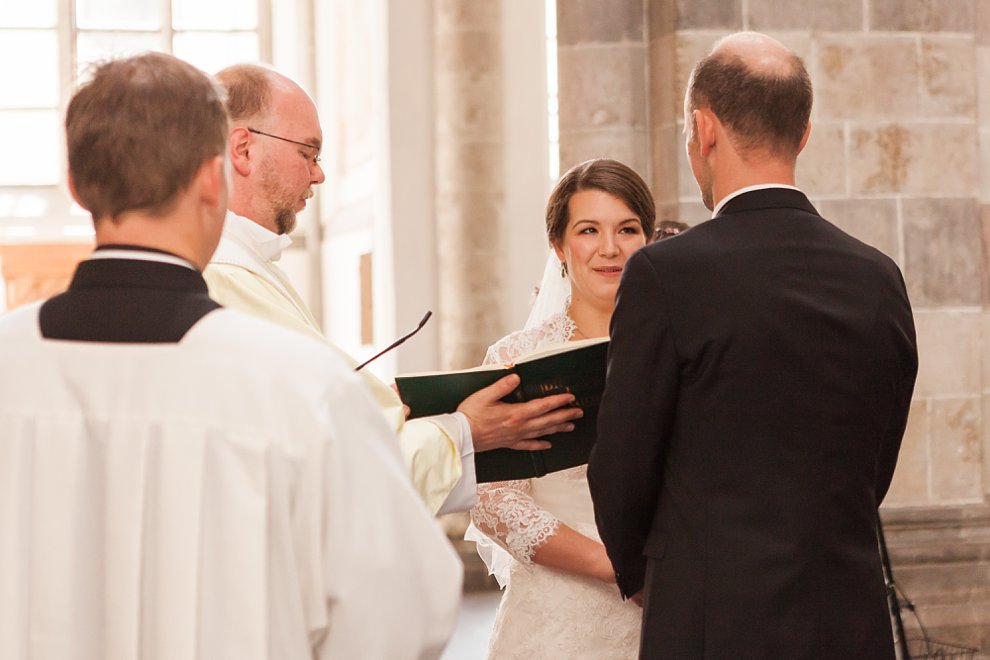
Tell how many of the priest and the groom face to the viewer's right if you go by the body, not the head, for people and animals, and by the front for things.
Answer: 1

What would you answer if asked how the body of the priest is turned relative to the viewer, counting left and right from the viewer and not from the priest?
facing to the right of the viewer

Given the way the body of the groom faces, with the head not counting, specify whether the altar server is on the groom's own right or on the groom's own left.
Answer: on the groom's own left

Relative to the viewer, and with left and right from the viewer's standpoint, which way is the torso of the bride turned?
facing the viewer and to the right of the viewer

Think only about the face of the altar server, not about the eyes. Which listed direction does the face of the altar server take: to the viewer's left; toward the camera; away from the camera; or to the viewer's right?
away from the camera

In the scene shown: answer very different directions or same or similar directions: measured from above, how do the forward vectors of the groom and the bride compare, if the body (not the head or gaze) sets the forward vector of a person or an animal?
very different directions

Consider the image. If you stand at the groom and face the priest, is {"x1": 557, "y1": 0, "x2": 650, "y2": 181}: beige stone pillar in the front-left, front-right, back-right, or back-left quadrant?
front-right

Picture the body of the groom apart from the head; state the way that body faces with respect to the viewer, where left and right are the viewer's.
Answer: facing away from the viewer and to the left of the viewer

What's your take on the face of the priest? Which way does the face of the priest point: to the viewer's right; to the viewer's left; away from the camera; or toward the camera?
to the viewer's right

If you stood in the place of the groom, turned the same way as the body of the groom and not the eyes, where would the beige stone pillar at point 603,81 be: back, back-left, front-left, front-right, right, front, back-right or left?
front-right

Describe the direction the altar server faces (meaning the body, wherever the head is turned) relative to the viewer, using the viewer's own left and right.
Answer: facing away from the viewer and to the right of the viewer

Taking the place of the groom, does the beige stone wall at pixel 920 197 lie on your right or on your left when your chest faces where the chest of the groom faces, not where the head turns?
on your right

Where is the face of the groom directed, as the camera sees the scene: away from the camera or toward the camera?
away from the camera
